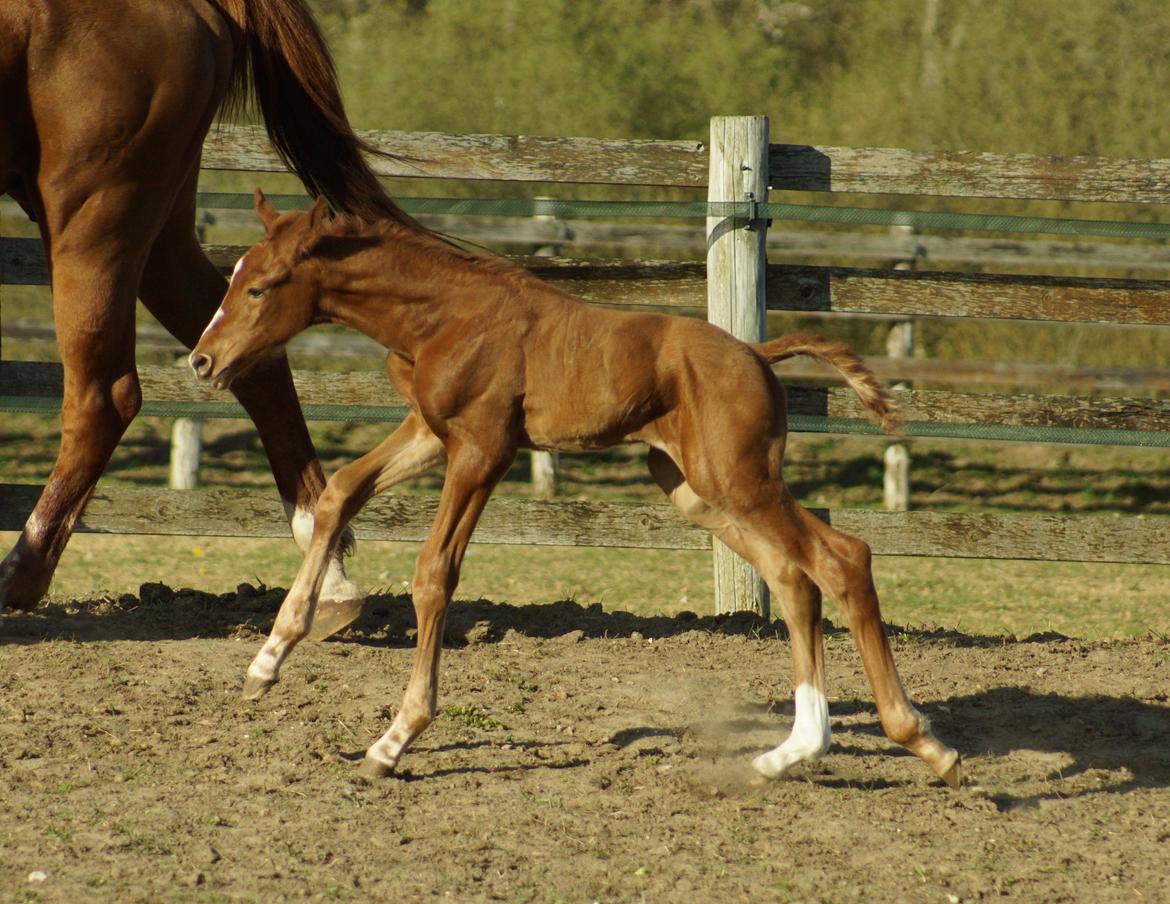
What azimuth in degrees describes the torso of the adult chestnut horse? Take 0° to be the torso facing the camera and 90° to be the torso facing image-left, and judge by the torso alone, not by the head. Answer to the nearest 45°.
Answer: approximately 90°

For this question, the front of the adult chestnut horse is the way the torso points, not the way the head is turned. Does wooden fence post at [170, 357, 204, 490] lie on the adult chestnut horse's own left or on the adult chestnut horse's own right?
on the adult chestnut horse's own right

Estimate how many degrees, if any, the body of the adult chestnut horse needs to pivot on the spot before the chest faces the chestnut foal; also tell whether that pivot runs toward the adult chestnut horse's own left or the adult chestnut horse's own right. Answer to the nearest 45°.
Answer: approximately 135° to the adult chestnut horse's own left

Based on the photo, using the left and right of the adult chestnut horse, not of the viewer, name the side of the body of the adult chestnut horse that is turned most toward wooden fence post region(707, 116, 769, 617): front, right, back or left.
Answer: back

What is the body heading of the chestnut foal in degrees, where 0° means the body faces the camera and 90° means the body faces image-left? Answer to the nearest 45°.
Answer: approximately 90°

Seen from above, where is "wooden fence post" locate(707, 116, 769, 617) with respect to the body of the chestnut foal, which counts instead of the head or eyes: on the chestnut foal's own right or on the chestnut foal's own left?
on the chestnut foal's own right

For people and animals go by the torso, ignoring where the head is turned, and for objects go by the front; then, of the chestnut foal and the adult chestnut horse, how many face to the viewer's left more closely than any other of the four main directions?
2

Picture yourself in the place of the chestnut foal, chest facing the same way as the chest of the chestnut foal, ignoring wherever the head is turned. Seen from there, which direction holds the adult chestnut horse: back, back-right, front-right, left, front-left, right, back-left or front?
front-right
